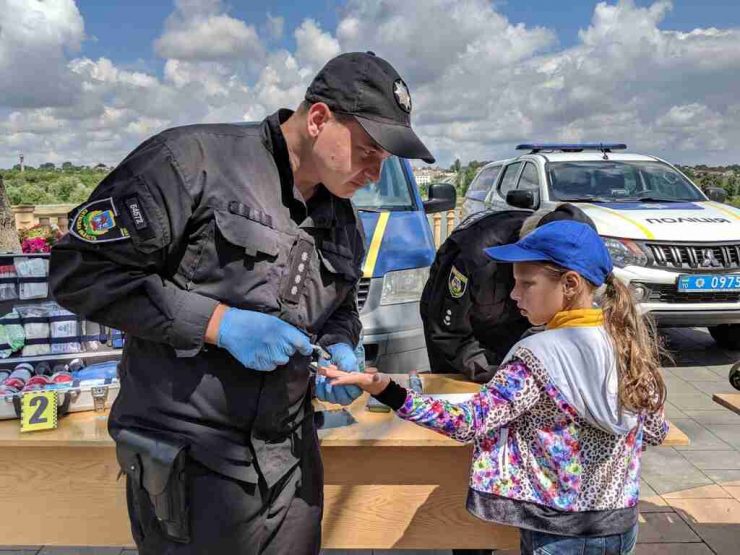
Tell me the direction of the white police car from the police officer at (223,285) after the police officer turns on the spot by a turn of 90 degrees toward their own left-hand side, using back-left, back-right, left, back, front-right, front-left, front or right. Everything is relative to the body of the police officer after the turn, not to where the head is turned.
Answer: front

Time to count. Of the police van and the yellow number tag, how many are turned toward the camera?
2

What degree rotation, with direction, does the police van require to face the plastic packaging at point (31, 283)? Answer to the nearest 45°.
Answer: approximately 45° to its right

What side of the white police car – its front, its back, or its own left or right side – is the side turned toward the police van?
right

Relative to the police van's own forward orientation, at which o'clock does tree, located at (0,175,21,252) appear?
The tree is roughly at 4 o'clock from the police van.

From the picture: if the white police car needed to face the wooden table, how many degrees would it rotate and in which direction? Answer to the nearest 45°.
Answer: approximately 45° to its right

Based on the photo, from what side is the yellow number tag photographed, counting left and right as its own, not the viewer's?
front

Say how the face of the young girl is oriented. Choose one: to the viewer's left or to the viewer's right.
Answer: to the viewer's left

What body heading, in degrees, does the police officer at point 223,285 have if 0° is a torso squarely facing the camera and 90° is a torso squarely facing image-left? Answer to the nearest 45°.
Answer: approximately 315°

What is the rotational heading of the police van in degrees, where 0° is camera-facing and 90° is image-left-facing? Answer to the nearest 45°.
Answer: approximately 0°

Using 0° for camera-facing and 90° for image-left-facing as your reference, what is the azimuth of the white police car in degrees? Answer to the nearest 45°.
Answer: approximately 315°
